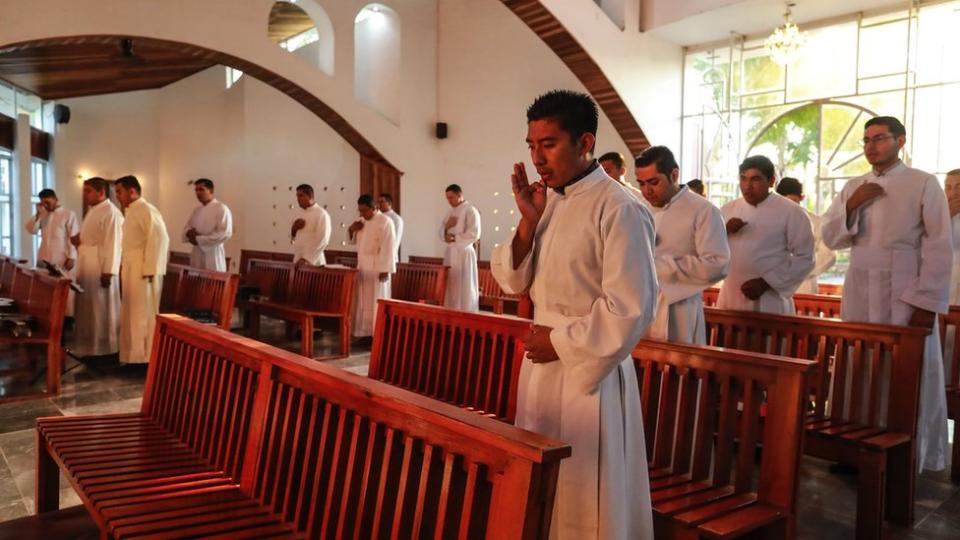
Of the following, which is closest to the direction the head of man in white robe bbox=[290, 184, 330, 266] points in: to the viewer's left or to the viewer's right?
to the viewer's left

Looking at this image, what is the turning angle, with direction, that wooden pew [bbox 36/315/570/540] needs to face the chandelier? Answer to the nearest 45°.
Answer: approximately 180°

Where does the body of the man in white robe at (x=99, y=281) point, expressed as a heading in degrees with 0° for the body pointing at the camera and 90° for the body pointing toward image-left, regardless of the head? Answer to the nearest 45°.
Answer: approximately 45°

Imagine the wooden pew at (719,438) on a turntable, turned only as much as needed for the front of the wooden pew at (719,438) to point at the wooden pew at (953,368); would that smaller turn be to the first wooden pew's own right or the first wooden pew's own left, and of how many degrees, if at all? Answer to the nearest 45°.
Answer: approximately 180°

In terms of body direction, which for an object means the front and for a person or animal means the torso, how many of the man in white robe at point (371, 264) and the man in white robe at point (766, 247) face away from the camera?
0

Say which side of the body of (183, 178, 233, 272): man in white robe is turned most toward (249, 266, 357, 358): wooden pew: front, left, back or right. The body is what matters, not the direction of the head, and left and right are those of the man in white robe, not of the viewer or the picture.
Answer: left

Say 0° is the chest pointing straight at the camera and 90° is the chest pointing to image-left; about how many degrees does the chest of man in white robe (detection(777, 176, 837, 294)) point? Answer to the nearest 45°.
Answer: approximately 45°

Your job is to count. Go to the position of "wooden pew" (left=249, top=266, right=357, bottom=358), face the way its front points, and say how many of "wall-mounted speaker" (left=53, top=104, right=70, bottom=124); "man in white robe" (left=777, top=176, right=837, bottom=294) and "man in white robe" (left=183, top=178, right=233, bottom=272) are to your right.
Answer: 2

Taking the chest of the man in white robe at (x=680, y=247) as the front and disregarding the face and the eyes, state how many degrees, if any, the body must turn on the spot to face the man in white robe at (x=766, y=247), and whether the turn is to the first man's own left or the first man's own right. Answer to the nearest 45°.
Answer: approximately 180°

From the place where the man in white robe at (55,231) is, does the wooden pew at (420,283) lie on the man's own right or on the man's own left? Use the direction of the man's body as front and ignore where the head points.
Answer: on the man's own left

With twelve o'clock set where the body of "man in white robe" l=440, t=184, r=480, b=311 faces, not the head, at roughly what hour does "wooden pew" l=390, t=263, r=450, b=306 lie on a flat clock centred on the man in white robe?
The wooden pew is roughly at 12 o'clock from the man in white robe.

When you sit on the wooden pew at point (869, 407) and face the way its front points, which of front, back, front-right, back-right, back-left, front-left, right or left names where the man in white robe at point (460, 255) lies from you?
right

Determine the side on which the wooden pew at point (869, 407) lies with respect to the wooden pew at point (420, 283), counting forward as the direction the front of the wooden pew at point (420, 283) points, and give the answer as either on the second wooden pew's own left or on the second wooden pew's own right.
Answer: on the second wooden pew's own left

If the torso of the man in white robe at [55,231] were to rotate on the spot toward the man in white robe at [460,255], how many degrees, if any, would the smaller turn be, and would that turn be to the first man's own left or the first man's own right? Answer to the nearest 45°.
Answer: approximately 90° to the first man's own left

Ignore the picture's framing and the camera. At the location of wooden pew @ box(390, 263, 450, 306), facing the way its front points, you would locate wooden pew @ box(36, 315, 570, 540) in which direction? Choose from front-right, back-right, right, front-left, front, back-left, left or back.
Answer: front-left

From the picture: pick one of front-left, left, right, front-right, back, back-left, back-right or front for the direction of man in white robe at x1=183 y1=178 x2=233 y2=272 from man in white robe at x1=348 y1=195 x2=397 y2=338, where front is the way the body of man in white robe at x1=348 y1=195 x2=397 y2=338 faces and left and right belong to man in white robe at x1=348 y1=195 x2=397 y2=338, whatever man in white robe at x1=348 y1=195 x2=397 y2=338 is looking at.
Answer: front-right

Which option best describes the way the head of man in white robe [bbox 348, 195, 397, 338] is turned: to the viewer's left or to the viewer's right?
to the viewer's left
